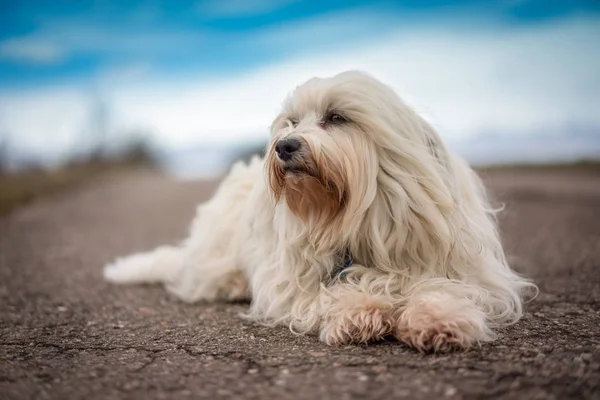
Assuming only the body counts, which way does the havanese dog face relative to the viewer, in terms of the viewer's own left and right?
facing the viewer and to the right of the viewer
